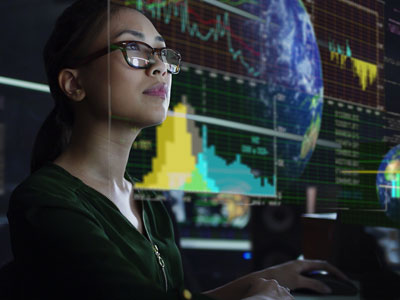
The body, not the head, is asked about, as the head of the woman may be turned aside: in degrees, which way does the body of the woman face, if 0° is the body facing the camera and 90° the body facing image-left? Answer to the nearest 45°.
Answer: approximately 315°
